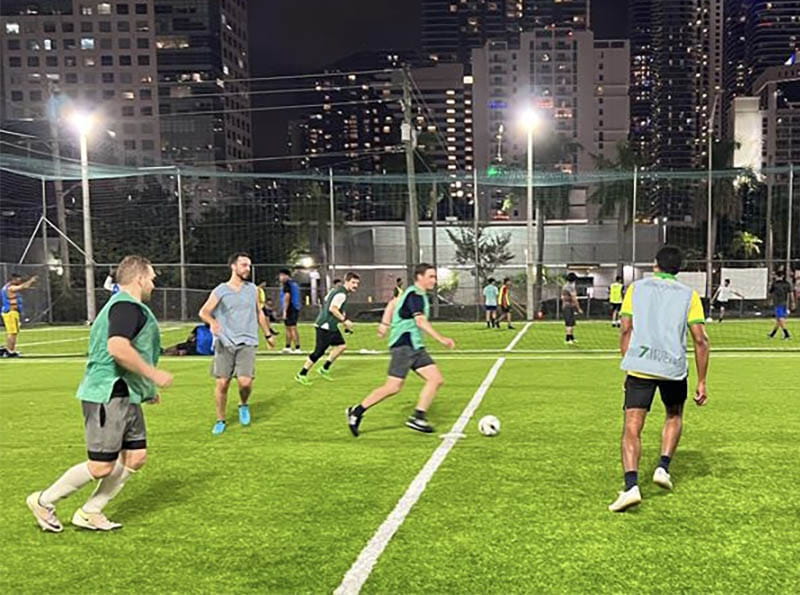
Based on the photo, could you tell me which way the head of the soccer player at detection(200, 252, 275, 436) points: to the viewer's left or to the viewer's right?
to the viewer's right

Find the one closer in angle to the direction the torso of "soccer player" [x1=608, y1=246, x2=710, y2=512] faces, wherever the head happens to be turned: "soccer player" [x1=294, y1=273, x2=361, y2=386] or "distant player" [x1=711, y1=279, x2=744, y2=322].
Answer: the distant player

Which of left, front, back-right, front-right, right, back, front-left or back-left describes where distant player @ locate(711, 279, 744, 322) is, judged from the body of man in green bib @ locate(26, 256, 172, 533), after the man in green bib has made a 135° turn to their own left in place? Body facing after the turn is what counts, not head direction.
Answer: right

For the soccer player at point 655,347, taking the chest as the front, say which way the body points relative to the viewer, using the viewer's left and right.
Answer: facing away from the viewer

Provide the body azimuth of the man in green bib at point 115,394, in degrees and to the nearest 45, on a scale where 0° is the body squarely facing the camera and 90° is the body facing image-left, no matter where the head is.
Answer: approximately 270°

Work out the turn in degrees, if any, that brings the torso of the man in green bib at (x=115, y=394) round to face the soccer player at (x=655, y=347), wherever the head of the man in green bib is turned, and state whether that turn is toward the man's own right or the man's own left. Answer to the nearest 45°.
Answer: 0° — they already face them

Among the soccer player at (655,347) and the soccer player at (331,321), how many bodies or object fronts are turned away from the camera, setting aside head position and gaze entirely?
1

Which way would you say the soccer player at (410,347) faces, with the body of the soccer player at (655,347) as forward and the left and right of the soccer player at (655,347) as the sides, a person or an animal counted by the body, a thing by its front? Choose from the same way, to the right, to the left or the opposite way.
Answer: to the right

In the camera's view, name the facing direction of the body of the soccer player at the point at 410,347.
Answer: to the viewer's right

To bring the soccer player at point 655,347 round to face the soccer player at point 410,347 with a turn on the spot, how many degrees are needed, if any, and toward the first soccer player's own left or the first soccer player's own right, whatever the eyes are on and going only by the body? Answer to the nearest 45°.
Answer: approximately 45° to the first soccer player's own left

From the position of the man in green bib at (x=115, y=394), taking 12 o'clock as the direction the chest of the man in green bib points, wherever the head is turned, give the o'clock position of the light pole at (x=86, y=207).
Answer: The light pole is roughly at 9 o'clock from the man in green bib.

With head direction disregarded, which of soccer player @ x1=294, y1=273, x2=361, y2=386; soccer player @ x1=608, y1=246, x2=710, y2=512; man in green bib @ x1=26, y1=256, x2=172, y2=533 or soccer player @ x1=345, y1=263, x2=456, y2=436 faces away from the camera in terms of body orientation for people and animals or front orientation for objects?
soccer player @ x1=608, y1=246, x2=710, y2=512
